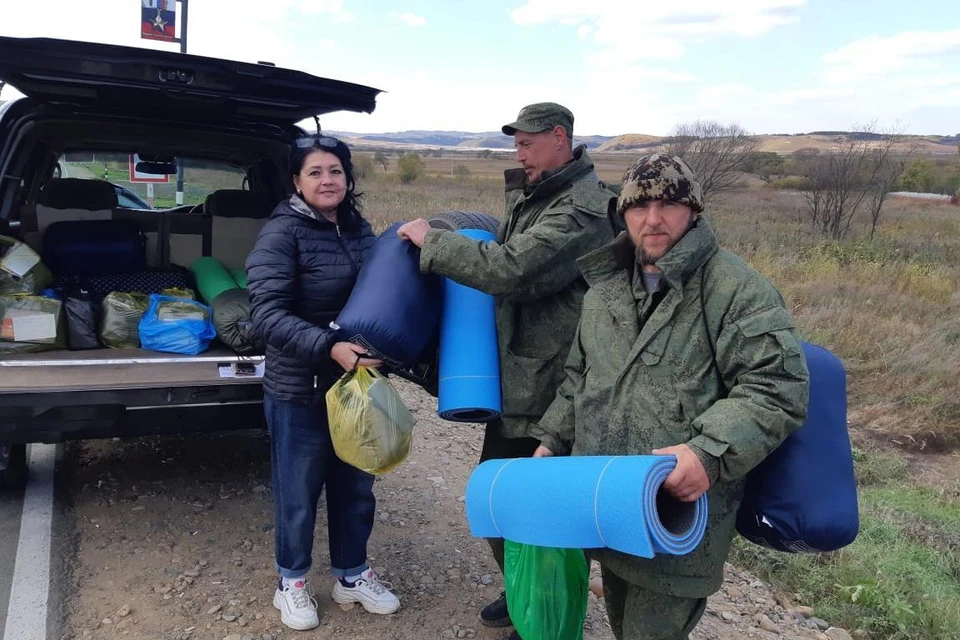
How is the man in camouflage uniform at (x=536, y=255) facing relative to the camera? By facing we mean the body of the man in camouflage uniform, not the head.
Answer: to the viewer's left

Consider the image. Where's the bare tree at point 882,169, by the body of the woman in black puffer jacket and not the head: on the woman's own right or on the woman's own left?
on the woman's own left

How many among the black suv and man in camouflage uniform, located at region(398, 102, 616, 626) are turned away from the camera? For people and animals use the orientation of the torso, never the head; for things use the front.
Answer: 1

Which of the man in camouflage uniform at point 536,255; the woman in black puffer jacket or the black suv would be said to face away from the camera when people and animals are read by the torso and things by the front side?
the black suv

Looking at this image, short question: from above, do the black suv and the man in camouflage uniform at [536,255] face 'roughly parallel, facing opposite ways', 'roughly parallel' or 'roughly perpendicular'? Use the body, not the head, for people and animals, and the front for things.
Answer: roughly perpendicular

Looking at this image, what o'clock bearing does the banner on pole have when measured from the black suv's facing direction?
The banner on pole is roughly at 12 o'clock from the black suv.

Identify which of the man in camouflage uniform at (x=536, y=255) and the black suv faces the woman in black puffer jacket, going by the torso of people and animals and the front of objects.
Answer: the man in camouflage uniform

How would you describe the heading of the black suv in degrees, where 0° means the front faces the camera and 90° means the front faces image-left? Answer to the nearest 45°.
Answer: approximately 180°

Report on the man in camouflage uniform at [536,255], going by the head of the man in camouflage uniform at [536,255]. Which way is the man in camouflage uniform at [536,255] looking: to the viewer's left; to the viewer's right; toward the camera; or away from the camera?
to the viewer's left
